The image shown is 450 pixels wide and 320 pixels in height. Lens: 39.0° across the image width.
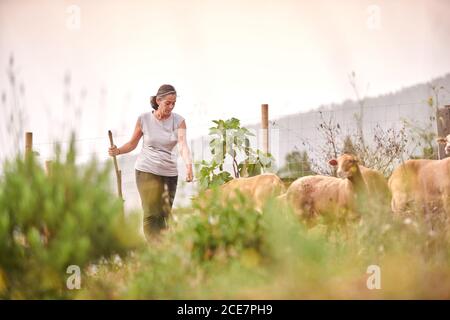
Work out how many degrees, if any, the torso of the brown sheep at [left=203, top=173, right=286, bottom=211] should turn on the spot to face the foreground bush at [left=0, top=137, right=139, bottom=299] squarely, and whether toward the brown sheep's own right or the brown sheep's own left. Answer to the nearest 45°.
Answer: approximately 90° to the brown sheep's own left

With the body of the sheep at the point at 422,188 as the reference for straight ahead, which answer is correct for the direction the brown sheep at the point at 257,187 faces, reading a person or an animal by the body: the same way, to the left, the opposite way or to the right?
the opposite way

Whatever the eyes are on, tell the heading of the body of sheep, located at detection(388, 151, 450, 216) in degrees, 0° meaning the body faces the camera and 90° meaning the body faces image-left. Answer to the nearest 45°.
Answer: approximately 270°

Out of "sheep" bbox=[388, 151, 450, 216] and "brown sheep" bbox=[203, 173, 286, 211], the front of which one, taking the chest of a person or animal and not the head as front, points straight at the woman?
the brown sheep

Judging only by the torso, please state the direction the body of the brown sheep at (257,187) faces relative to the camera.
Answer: to the viewer's left

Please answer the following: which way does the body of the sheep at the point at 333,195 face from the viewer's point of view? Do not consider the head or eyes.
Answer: to the viewer's right

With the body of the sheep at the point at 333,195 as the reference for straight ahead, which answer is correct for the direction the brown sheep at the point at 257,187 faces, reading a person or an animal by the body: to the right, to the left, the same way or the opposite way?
the opposite way

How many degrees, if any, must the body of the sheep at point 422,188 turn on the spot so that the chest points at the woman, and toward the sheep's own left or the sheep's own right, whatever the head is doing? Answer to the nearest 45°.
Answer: approximately 180°

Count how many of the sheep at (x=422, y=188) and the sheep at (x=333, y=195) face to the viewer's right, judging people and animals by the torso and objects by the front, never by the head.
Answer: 2

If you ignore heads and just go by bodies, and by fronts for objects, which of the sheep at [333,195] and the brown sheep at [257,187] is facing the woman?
the brown sheep

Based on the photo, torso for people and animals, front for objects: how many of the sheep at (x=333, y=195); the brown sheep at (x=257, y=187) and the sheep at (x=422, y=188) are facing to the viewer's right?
2

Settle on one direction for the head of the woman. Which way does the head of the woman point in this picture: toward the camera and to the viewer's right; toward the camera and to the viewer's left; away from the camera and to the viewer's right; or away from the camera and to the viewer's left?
toward the camera and to the viewer's right

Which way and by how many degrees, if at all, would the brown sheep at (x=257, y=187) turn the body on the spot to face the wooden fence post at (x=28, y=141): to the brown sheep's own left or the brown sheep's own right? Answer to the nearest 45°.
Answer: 0° — it already faces it
